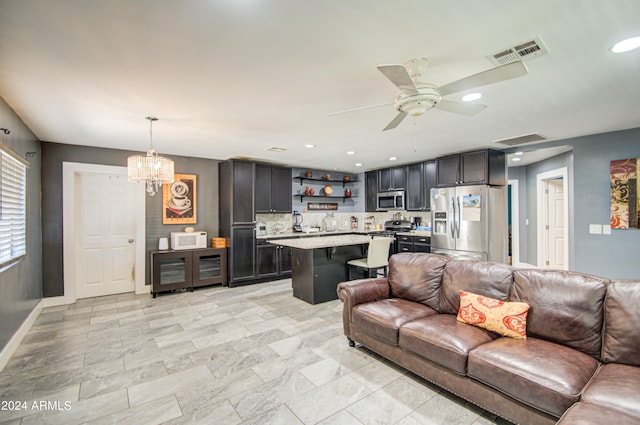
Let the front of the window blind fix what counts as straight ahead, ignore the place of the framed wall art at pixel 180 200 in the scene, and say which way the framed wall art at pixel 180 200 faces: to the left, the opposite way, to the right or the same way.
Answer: to the right

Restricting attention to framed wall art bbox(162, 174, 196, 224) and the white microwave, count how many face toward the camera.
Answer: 2

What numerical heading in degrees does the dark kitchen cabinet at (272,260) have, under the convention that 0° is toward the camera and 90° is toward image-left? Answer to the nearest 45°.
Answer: approximately 315°

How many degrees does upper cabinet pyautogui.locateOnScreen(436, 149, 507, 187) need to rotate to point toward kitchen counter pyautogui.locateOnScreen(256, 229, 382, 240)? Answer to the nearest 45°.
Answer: approximately 45° to its right

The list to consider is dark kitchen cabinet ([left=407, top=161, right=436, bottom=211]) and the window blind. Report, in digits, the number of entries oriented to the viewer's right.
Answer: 1

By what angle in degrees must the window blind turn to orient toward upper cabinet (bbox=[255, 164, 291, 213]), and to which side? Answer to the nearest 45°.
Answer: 0° — it already faces it

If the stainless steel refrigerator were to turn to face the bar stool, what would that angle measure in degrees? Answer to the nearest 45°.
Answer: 0° — it already faces it

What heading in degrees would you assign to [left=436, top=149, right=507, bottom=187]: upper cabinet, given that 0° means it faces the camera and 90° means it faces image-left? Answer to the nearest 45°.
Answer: approximately 45°
